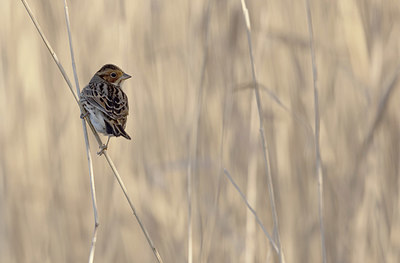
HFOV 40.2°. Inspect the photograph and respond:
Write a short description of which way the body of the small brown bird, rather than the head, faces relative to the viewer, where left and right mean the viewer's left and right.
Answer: facing away from the viewer and to the left of the viewer
